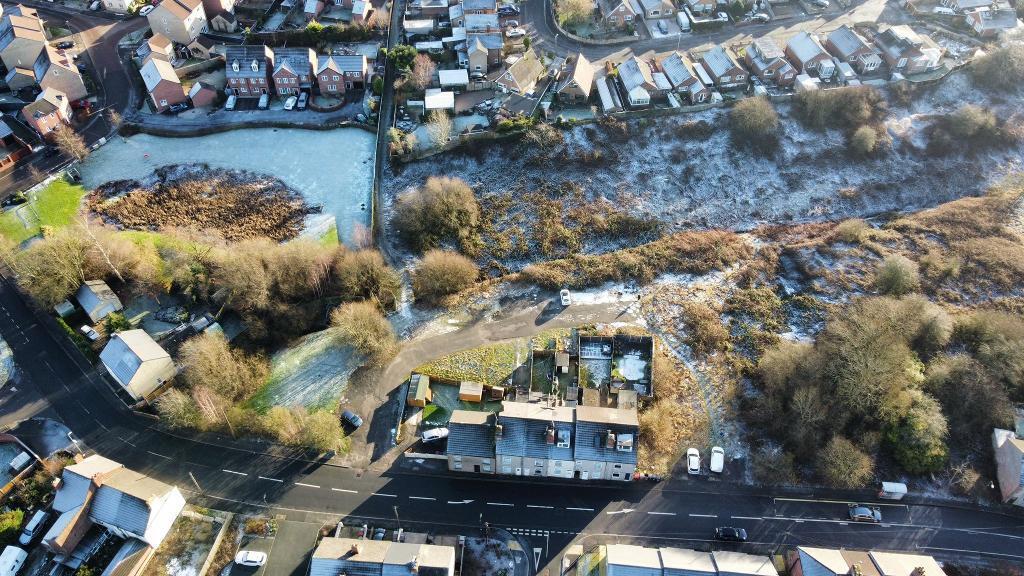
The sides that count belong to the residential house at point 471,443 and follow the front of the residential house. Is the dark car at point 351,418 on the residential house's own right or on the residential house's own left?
on the residential house's own right

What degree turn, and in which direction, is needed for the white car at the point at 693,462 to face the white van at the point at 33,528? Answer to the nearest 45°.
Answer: approximately 90° to its left

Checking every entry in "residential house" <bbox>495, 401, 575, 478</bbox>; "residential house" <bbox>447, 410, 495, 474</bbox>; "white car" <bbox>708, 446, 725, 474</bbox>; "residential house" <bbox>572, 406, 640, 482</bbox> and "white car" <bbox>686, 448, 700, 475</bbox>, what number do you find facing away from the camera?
2

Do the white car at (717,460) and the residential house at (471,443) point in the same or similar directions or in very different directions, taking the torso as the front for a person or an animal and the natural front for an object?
very different directions

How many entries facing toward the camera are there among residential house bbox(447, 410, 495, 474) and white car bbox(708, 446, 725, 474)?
1

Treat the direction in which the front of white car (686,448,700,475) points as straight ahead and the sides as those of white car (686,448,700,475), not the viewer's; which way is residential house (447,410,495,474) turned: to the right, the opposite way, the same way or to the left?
the opposite way

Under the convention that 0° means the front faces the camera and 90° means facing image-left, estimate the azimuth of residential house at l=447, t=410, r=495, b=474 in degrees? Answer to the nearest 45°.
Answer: approximately 0°

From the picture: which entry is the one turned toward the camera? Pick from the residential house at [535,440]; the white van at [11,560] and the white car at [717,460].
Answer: the residential house

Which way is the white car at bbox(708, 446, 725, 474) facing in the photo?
away from the camera

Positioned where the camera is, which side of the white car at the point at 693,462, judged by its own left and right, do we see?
back

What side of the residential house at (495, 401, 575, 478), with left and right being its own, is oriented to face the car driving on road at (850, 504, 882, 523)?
left
